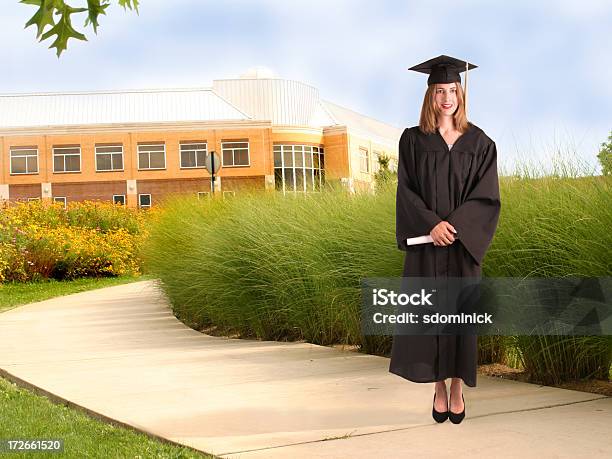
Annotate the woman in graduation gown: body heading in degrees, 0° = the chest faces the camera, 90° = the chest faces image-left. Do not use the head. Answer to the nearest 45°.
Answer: approximately 0°
